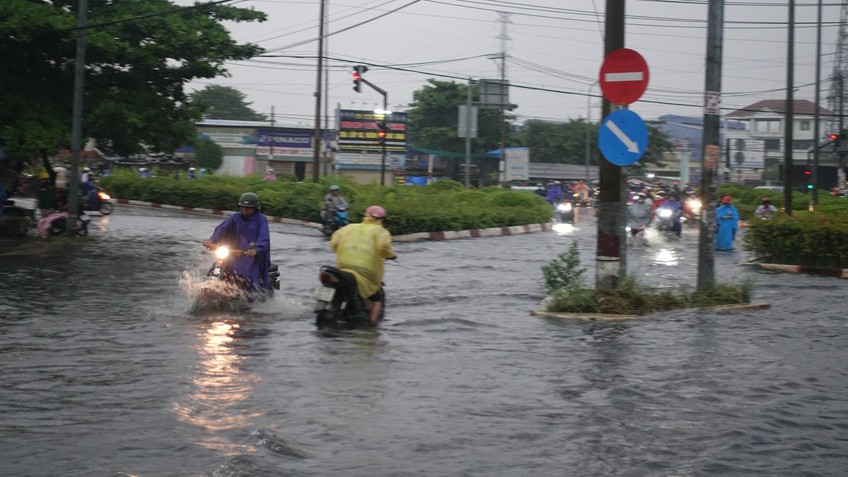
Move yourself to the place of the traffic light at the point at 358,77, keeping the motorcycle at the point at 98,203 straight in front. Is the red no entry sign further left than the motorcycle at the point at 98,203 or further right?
left

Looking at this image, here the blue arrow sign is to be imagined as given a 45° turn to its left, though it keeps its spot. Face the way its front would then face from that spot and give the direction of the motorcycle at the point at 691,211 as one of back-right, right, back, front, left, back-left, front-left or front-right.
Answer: back-left

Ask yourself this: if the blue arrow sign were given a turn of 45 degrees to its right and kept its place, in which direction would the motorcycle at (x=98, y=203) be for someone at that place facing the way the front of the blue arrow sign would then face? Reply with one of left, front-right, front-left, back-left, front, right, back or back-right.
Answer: right

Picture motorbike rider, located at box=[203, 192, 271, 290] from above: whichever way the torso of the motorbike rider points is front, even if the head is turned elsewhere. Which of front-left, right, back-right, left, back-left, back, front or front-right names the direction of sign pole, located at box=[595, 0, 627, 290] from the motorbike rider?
back-left

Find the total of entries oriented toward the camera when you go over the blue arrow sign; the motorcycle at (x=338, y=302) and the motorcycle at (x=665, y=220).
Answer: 2

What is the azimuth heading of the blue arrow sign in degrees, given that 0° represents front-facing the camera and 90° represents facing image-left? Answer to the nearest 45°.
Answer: approximately 0°

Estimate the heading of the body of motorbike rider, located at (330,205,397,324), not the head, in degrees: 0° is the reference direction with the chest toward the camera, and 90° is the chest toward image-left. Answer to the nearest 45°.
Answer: approximately 225°

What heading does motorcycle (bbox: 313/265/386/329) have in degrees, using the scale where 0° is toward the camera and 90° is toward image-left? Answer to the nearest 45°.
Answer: approximately 225°

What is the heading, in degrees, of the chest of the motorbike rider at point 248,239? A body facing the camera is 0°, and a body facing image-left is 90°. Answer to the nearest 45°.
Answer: approximately 45°

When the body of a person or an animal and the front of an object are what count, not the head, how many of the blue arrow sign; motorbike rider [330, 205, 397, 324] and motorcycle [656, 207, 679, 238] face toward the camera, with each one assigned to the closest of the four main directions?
2

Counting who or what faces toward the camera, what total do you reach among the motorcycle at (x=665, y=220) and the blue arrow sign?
2

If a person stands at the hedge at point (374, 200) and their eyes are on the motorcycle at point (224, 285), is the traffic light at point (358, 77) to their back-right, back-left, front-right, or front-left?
back-right
